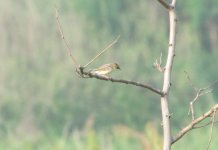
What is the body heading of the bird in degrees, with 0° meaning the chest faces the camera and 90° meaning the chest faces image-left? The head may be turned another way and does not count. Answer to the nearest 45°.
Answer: approximately 270°
